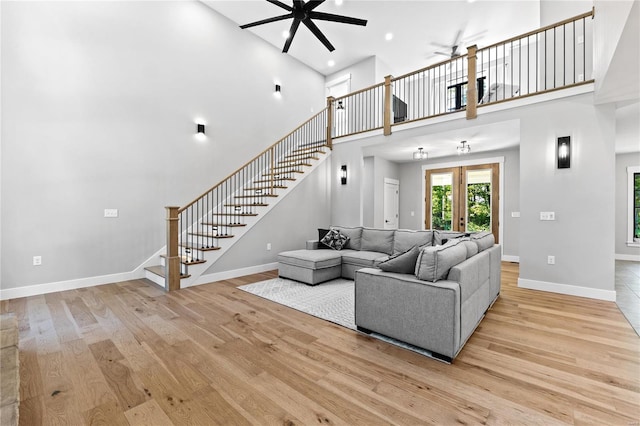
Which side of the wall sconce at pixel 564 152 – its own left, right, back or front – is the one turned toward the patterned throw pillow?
right

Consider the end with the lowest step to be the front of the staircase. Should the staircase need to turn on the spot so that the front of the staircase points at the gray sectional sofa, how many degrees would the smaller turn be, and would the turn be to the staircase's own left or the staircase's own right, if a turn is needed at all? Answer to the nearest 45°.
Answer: approximately 90° to the staircase's own left

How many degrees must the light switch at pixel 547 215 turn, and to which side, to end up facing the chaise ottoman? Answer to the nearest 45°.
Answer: approximately 45° to its right

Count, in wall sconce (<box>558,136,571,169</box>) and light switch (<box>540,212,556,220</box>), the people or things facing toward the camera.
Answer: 2

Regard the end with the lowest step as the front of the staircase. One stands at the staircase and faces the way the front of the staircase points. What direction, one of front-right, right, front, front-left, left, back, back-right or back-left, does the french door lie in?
back-left

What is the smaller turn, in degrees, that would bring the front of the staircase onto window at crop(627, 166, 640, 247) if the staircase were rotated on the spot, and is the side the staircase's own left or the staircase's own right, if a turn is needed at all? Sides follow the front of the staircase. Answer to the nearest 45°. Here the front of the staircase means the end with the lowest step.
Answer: approximately 135° to the staircase's own left

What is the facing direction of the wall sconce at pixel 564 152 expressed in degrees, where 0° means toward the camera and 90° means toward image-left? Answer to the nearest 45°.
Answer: approximately 0°

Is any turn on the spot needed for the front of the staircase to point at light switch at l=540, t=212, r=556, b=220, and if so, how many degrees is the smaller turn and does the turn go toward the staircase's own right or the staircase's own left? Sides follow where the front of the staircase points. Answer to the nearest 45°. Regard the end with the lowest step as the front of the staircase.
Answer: approximately 90° to the staircase's own left

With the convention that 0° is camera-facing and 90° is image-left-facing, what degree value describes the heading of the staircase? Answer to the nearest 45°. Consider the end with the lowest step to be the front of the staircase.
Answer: approximately 45°

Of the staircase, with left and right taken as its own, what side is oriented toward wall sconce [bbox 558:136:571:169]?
left
